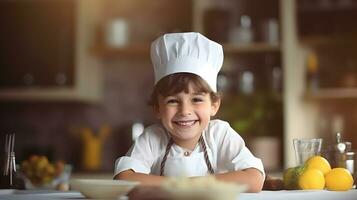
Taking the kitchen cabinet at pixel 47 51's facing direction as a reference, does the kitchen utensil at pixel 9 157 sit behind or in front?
in front

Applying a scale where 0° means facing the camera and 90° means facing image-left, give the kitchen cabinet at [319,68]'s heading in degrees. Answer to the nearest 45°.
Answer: approximately 0°

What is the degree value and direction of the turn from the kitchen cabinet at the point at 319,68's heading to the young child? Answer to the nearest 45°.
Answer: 0° — it already faces them

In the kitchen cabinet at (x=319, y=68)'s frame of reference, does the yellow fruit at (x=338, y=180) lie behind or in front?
in front

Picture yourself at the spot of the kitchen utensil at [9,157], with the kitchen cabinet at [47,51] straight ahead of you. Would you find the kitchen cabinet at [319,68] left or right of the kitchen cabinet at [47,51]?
right

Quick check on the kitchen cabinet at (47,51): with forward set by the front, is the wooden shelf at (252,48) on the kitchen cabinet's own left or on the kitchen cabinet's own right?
on the kitchen cabinet's own left
